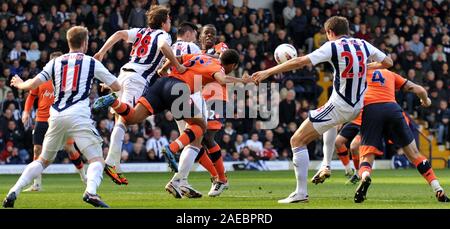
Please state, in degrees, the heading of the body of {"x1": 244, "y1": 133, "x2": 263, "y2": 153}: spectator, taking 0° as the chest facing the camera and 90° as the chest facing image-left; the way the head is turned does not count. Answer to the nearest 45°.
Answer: approximately 0°

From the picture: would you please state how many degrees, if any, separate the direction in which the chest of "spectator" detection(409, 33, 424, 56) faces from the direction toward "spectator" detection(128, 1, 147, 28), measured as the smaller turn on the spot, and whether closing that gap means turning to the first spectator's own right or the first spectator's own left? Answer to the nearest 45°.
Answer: approximately 45° to the first spectator's own right

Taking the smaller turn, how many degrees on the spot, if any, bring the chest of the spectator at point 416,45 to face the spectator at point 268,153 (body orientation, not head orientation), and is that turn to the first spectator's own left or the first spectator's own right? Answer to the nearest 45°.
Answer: approximately 45° to the first spectator's own right

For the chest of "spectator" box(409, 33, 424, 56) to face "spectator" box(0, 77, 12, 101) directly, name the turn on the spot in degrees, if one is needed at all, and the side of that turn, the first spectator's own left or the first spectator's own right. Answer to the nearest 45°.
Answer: approximately 45° to the first spectator's own right

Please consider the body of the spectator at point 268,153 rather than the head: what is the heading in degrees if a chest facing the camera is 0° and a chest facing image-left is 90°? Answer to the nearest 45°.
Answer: approximately 0°
